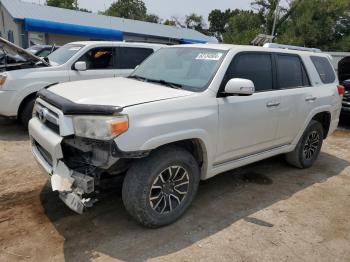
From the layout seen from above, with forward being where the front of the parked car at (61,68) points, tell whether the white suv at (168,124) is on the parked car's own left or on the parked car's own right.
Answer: on the parked car's own left

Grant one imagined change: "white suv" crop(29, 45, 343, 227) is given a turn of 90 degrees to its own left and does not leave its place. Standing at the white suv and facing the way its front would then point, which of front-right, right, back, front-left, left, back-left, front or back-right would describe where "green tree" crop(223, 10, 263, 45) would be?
back-left

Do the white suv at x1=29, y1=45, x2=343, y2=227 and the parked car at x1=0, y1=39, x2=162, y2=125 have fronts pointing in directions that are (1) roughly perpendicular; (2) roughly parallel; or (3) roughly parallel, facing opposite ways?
roughly parallel

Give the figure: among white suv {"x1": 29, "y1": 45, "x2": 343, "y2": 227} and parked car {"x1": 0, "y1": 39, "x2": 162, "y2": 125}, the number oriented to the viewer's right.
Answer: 0

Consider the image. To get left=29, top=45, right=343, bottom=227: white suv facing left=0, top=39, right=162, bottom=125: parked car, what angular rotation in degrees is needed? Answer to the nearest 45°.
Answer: approximately 90° to its right

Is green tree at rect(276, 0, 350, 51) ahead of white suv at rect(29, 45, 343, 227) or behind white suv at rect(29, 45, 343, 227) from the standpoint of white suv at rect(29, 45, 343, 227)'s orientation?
behind

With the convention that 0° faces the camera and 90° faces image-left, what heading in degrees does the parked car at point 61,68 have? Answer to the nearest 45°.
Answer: approximately 45°

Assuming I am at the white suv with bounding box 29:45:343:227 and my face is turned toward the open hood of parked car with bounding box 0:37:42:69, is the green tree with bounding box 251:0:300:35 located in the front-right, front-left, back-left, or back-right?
front-right

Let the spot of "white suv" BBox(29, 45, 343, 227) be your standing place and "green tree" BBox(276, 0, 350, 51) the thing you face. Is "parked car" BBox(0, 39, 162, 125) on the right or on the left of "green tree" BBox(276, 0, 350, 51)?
left

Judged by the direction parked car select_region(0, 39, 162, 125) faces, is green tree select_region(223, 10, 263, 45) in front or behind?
behind
